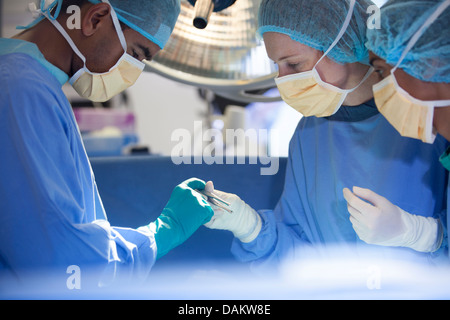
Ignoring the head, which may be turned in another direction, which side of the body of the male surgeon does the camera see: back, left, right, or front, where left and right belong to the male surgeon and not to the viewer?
right

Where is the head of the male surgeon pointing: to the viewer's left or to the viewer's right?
to the viewer's right

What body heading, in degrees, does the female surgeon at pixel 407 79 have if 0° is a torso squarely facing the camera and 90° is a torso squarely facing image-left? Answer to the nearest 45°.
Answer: approximately 90°

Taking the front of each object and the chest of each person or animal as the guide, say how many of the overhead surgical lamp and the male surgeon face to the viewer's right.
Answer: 1

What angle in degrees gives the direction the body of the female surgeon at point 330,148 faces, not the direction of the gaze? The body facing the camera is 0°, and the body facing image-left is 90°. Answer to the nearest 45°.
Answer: approximately 45°

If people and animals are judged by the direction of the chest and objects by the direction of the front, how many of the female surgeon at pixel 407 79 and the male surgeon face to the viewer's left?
1

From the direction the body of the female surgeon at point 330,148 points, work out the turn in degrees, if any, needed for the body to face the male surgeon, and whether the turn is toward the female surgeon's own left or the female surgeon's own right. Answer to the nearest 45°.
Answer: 0° — they already face them

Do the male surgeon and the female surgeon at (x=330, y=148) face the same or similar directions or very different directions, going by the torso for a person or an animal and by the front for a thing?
very different directions
